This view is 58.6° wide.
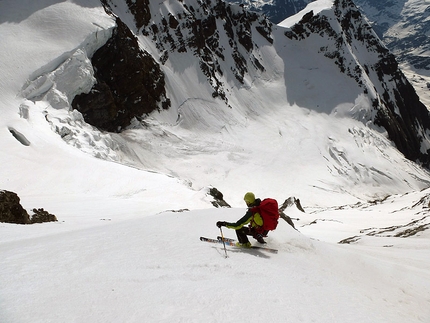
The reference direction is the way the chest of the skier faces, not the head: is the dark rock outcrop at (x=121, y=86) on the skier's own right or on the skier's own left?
on the skier's own right

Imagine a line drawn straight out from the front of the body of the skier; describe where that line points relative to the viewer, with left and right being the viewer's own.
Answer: facing to the left of the viewer

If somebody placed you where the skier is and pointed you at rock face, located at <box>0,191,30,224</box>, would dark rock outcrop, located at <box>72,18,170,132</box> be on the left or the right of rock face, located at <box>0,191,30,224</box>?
right
